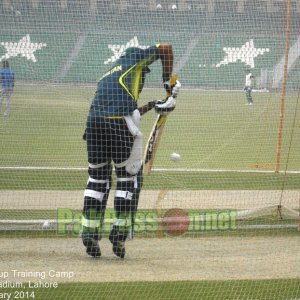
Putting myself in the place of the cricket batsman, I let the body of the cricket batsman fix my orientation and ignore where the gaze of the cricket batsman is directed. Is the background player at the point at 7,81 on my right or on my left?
on my left

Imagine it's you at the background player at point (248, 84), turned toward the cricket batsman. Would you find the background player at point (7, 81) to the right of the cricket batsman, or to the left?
right

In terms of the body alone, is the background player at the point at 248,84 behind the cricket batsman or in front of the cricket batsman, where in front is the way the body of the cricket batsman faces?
in front

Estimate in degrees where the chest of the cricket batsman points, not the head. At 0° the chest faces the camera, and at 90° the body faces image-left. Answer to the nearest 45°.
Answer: approximately 225°
